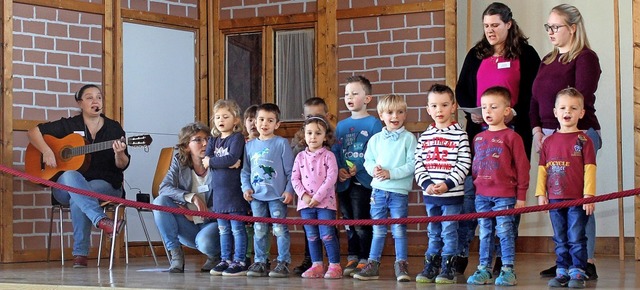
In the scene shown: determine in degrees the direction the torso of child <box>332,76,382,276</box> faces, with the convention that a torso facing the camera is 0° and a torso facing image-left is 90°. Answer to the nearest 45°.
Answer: approximately 45°

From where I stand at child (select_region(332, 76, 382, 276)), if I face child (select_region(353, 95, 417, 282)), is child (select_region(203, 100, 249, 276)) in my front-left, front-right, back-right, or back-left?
back-right

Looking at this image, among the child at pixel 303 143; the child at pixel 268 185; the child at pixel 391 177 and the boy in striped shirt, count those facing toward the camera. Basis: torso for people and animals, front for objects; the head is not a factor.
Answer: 4

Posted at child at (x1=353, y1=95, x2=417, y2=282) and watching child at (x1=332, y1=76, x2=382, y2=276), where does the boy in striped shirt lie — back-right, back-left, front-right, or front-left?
back-right

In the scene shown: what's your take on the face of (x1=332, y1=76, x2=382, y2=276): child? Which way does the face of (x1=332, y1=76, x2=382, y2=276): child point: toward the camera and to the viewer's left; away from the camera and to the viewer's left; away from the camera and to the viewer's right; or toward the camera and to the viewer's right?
toward the camera and to the viewer's left

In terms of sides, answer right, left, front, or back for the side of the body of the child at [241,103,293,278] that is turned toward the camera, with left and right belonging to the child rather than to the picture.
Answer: front
